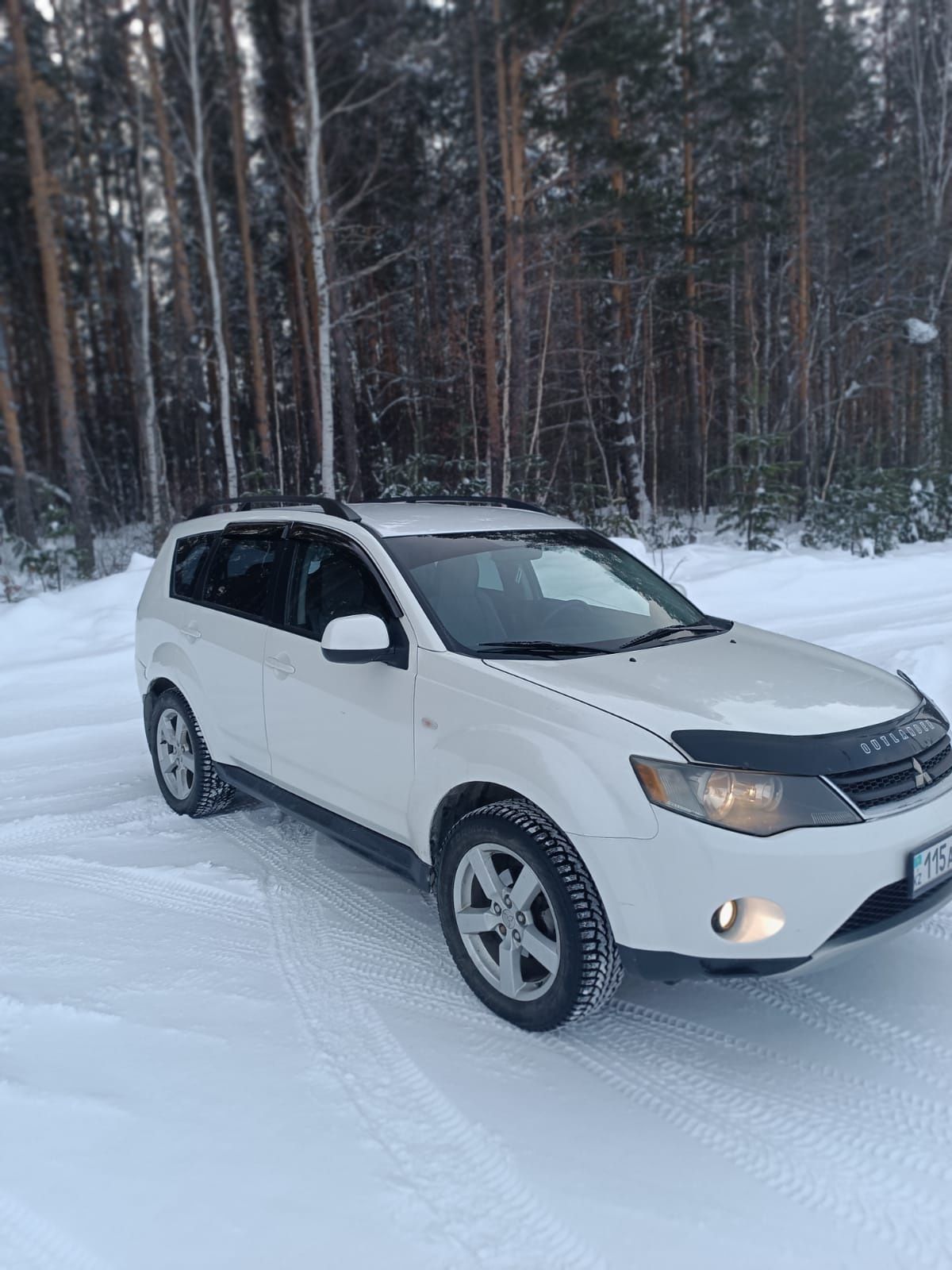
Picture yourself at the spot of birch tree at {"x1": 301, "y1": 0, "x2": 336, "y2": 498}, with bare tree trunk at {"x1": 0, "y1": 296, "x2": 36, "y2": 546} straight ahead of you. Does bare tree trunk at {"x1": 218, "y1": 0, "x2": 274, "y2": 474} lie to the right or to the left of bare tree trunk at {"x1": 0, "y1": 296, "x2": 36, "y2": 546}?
right

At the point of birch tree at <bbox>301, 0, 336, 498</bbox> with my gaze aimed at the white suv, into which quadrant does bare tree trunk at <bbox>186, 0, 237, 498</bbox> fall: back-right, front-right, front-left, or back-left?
back-right

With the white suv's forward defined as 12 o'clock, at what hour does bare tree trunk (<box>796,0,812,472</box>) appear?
The bare tree trunk is roughly at 8 o'clock from the white suv.

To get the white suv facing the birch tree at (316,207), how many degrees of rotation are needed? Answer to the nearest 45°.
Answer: approximately 135° to its left

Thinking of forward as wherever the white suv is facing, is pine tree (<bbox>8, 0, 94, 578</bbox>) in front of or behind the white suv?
behind

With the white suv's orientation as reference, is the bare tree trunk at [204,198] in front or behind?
behind

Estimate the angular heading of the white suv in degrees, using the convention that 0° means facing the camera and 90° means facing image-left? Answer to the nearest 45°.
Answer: approximately 315°

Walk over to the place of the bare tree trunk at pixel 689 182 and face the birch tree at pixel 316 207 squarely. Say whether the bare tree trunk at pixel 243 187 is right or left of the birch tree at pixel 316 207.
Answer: right

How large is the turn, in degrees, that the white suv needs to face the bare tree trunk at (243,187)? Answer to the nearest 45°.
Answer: approximately 135° to its left

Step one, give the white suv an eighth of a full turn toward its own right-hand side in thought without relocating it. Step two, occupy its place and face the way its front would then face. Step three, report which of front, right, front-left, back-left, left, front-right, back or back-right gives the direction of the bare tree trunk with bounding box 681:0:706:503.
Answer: back

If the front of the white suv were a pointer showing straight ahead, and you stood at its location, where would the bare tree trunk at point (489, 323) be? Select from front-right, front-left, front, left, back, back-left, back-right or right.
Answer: back-left

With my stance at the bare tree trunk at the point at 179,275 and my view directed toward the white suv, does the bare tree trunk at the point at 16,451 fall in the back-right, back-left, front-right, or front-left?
front-right
